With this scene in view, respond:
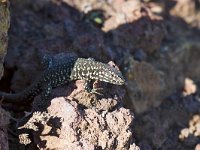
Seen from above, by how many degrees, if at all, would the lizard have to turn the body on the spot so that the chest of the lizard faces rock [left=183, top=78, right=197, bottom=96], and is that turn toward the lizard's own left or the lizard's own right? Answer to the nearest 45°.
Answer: approximately 45° to the lizard's own left

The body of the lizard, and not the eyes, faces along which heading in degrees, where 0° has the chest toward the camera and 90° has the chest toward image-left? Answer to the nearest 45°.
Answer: approximately 270°
